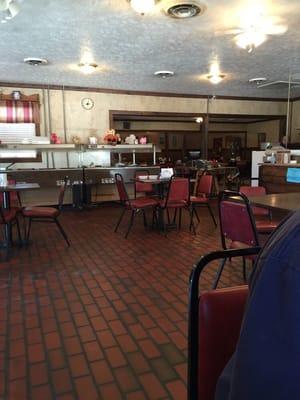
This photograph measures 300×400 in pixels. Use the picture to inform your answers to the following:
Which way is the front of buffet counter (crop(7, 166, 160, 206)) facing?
toward the camera

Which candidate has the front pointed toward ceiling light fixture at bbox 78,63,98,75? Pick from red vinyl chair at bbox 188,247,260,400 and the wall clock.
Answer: the wall clock

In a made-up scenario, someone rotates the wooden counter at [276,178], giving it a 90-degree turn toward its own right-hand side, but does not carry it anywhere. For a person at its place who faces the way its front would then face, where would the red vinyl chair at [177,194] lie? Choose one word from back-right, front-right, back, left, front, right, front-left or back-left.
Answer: front-left

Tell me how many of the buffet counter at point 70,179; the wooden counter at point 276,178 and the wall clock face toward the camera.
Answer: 3

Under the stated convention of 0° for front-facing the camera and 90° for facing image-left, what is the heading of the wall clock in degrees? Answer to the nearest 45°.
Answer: approximately 0°

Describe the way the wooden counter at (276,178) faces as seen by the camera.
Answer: facing the viewer

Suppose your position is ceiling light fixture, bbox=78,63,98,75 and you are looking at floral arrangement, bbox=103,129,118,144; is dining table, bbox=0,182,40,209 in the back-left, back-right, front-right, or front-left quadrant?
back-left

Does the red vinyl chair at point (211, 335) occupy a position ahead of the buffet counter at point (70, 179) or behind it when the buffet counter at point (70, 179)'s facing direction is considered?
ahead

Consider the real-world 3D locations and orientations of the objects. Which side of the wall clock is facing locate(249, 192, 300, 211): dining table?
front

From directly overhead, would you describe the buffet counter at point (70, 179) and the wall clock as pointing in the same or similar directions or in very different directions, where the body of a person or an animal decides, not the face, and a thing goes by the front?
same or similar directions

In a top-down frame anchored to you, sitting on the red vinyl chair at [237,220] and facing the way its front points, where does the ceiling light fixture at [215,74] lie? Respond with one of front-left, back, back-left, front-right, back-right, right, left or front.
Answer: front-left

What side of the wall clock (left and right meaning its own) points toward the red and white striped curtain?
right

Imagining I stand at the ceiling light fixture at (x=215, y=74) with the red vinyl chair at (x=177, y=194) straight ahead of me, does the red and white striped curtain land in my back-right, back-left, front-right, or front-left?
front-right
